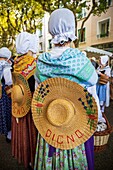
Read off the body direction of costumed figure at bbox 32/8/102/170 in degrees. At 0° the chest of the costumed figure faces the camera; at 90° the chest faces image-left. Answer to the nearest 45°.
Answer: approximately 180°

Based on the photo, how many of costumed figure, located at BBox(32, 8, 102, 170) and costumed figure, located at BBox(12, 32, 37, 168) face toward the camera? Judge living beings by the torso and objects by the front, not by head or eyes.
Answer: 0

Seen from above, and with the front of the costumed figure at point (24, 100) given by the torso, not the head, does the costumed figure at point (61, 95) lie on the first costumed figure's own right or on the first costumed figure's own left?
on the first costumed figure's own right

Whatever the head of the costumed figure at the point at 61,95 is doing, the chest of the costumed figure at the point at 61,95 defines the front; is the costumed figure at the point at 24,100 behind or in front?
in front

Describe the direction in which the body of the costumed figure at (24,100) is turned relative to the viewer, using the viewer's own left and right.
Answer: facing away from the viewer and to the right of the viewer

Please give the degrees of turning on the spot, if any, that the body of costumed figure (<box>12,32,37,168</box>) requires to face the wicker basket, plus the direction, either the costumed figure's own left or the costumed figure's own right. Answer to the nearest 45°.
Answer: approximately 45° to the costumed figure's own right
